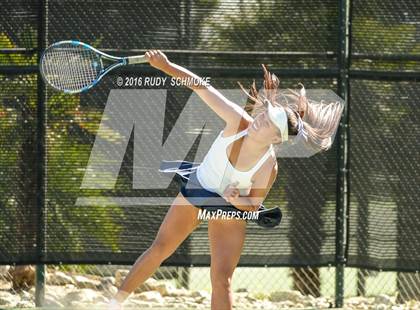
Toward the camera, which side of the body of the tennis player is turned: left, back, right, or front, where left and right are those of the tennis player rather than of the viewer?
front

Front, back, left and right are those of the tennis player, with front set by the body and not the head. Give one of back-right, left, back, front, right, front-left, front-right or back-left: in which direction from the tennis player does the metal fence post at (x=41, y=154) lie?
back-right
